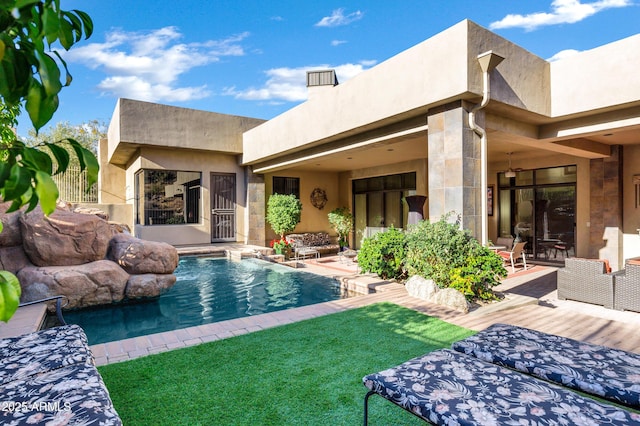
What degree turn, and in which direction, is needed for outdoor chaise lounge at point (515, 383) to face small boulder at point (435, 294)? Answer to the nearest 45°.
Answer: approximately 45° to its right

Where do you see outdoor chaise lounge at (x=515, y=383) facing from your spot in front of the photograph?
facing away from the viewer and to the left of the viewer

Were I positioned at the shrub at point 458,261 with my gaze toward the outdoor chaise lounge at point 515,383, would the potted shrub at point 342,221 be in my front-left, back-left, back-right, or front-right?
back-right

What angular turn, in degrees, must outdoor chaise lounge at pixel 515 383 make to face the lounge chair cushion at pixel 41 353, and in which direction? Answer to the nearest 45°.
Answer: approximately 45° to its left
